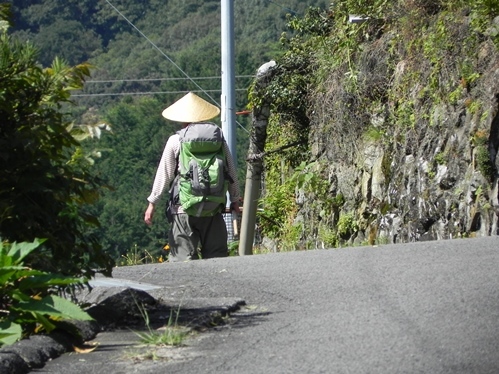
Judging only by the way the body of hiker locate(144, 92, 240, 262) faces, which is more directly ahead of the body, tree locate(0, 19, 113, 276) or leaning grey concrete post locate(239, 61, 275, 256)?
the leaning grey concrete post

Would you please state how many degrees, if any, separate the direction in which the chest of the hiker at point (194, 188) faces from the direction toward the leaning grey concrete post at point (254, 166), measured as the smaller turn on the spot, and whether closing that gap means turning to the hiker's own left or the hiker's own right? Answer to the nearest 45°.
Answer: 0° — they already face it

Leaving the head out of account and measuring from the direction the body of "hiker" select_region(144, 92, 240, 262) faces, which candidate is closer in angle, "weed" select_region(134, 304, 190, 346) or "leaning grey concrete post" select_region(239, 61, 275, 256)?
the leaning grey concrete post

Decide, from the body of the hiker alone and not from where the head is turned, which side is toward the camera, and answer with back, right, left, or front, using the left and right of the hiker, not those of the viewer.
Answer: back

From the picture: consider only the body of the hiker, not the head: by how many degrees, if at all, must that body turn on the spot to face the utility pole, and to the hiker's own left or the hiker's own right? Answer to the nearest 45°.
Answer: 0° — they already face it

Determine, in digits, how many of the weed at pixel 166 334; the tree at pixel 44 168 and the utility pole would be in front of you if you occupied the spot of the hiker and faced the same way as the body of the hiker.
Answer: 1

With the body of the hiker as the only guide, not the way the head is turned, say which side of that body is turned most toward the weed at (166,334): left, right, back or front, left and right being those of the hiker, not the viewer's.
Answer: back
